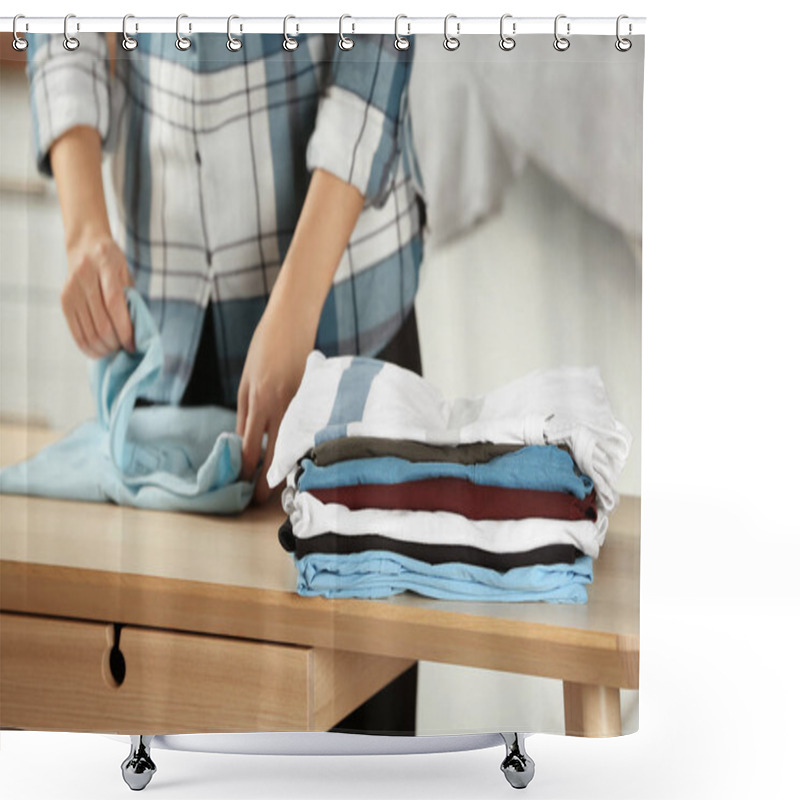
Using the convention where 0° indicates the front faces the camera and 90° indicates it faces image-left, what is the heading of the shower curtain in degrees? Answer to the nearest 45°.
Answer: approximately 0°
